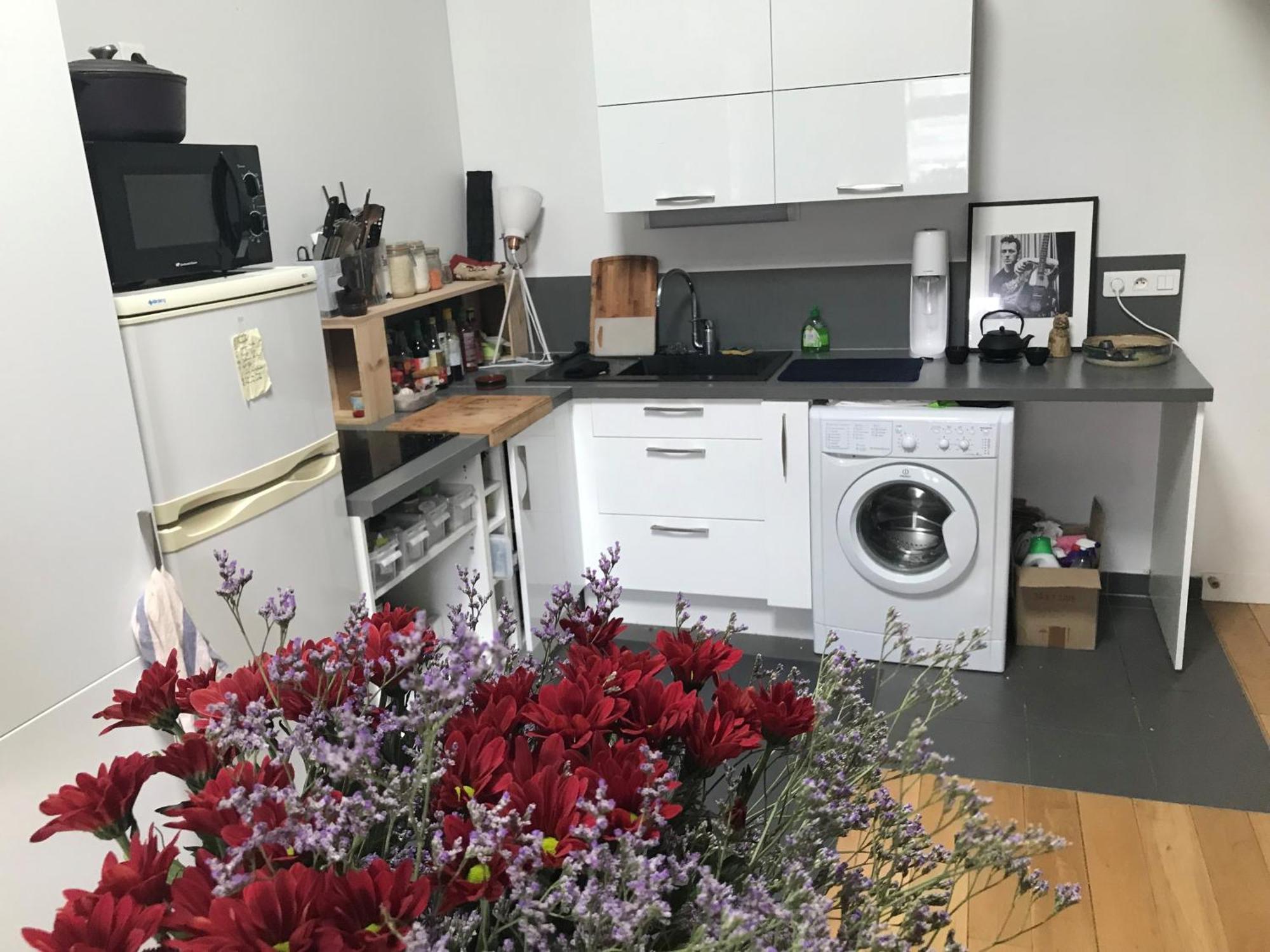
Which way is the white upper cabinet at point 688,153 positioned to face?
toward the camera

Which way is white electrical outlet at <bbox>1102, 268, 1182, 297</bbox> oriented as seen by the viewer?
toward the camera

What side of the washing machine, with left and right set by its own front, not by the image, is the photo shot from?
front

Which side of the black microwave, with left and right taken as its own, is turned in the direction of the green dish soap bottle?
left

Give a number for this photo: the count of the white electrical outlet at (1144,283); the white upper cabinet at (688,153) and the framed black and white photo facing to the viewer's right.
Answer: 0

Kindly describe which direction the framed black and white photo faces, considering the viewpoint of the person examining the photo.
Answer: facing the viewer

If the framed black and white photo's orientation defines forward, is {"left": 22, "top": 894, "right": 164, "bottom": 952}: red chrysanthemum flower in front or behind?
in front

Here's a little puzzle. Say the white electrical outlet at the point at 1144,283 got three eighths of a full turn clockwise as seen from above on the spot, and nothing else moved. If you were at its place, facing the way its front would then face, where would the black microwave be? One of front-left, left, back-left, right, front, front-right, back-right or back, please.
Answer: left

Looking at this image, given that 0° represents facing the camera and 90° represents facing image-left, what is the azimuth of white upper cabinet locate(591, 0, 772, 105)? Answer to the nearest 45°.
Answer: approximately 0°

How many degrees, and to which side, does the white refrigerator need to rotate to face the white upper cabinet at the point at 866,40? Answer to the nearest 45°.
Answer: approximately 45° to its left

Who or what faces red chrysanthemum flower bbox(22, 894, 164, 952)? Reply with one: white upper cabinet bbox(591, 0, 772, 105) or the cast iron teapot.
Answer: the white upper cabinet

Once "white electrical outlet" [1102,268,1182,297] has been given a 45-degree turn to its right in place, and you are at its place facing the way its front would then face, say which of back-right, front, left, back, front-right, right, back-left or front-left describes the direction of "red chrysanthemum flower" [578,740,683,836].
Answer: front-left

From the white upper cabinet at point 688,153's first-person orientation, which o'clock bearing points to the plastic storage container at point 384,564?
The plastic storage container is roughly at 1 o'clock from the white upper cabinet.
